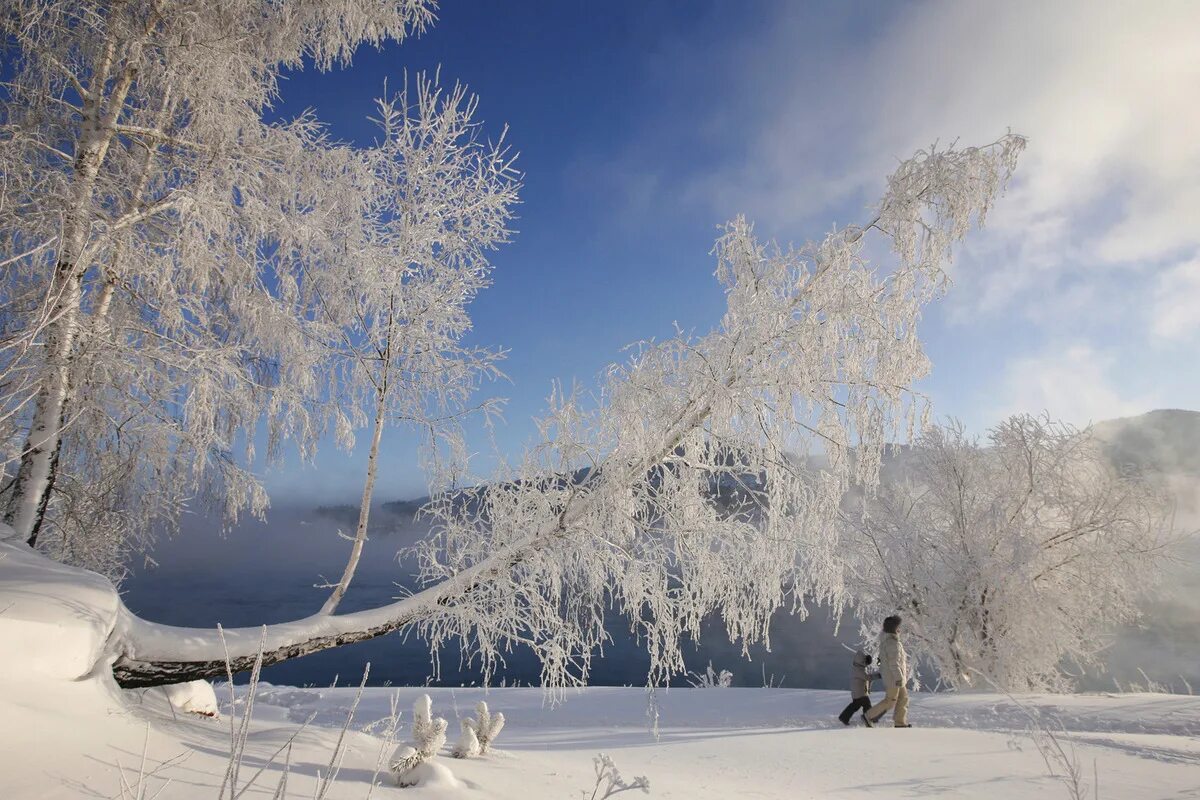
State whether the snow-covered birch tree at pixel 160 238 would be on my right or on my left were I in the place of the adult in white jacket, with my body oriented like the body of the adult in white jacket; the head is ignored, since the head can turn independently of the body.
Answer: on my right

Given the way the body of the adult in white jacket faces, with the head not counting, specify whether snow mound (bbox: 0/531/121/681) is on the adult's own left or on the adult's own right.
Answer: on the adult's own right

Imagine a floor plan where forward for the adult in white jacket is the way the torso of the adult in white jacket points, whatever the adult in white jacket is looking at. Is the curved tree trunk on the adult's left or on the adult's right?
on the adult's right

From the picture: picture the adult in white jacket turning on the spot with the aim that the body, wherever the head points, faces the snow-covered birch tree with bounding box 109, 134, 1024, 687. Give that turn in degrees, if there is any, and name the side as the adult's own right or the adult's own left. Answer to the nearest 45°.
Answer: approximately 180°
